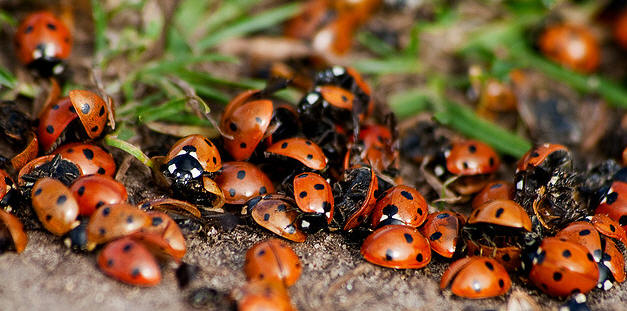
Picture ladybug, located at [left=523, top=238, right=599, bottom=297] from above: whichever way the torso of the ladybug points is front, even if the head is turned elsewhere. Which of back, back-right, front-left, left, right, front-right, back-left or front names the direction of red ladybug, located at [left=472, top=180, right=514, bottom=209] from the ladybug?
front-right

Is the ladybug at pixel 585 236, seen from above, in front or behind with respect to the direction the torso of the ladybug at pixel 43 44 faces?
in front

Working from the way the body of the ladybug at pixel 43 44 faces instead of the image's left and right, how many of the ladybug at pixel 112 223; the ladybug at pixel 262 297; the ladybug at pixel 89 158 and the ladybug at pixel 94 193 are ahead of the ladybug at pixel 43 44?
4

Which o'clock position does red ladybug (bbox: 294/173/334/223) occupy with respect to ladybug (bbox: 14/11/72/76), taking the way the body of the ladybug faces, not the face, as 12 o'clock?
The red ladybug is roughly at 11 o'clock from the ladybug.

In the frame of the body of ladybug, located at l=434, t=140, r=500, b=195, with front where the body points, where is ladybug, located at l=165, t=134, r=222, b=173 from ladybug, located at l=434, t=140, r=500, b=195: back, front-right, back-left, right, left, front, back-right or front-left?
front-left

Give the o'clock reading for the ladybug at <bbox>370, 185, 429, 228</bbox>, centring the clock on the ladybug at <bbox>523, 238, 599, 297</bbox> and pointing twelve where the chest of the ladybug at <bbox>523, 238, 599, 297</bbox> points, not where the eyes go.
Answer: the ladybug at <bbox>370, 185, 429, 228</bbox> is roughly at 12 o'clock from the ladybug at <bbox>523, 238, 599, 297</bbox>.

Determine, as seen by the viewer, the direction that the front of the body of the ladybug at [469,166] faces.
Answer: to the viewer's left

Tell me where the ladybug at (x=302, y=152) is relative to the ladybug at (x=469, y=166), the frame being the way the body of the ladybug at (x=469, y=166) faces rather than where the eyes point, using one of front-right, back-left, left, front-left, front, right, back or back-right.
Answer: front-left

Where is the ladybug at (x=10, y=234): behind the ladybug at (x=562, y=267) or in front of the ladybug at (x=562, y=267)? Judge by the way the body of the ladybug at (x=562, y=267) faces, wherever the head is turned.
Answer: in front

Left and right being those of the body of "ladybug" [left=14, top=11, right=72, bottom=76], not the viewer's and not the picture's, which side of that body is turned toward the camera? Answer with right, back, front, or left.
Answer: front
